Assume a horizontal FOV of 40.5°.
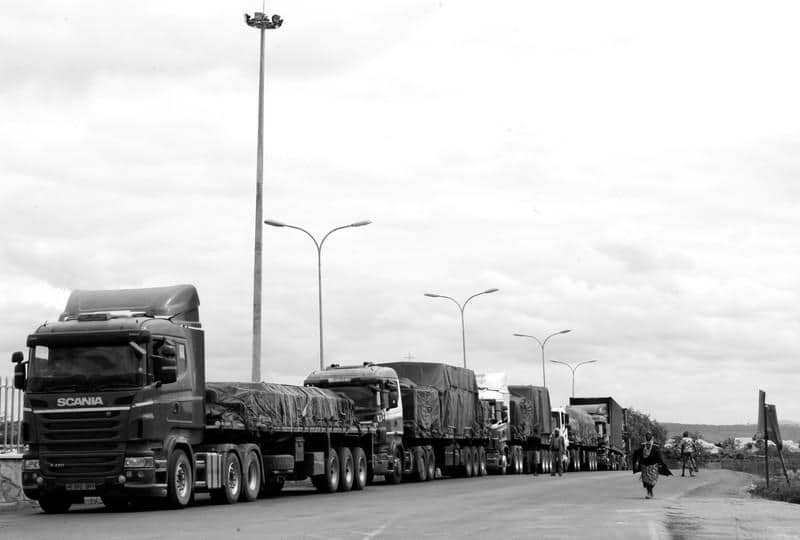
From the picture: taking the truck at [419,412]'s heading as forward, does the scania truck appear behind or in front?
in front

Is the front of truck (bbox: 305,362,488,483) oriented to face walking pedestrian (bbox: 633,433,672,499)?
no

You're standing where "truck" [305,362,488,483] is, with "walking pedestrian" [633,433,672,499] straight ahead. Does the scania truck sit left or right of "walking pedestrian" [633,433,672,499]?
right

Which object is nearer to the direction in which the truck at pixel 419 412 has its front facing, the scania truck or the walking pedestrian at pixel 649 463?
the scania truck

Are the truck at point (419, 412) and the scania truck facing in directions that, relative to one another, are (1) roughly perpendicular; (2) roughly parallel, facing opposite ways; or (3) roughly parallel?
roughly parallel

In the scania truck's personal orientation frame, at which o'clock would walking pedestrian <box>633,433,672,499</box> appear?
The walking pedestrian is roughly at 7 o'clock from the scania truck.

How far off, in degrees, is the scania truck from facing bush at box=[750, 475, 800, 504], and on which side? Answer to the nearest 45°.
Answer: approximately 135° to its left

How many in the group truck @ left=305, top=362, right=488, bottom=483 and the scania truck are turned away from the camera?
0

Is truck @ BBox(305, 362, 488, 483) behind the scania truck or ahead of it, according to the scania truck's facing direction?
behind

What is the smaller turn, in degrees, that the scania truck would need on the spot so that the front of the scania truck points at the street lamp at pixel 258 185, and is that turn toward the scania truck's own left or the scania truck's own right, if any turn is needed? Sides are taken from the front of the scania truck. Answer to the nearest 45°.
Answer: approximately 135° to the scania truck's own right

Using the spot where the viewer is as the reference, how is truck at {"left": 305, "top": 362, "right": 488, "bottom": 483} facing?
facing the viewer and to the left of the viewer
